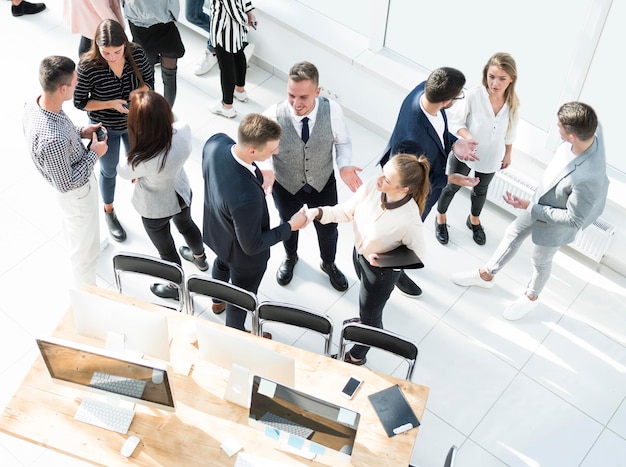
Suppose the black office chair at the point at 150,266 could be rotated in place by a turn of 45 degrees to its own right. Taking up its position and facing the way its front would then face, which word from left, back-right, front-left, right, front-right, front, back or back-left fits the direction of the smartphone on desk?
back-left

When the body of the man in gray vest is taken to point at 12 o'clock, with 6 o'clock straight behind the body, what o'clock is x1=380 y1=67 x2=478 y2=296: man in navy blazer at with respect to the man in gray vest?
The man in navy blazer is roughly at 9 o'clock from the man in gray vest.

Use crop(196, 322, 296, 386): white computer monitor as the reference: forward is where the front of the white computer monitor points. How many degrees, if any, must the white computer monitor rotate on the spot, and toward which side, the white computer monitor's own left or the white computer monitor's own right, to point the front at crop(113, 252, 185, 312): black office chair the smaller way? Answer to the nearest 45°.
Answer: approximately 90° to the white computer monitor's own left

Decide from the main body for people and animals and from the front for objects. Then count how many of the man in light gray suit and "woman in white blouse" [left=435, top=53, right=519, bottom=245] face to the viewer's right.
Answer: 0

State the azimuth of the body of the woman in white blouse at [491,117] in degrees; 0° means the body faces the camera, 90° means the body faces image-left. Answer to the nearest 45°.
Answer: approximately 0°

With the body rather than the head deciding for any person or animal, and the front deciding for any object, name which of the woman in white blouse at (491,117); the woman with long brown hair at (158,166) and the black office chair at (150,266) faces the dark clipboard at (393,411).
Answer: the woman in white blouse

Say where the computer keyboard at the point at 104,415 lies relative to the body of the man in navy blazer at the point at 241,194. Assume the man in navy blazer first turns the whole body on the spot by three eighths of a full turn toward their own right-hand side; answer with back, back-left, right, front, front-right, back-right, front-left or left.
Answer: front

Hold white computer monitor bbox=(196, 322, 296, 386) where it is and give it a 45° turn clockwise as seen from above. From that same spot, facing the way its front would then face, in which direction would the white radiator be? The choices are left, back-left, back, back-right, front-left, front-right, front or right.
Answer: front-left

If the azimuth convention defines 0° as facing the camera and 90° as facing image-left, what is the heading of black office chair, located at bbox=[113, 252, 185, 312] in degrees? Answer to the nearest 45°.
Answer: approximately 45°

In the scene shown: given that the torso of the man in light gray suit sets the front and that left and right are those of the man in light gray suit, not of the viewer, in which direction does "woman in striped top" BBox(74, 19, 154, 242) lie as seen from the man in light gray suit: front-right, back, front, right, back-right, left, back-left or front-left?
front

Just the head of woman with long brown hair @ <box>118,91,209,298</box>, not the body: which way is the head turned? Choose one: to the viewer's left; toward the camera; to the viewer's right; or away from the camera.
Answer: away from the camera

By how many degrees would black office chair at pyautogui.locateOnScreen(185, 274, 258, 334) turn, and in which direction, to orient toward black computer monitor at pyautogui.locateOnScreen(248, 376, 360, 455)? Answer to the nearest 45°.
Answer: approximately 45° to its left

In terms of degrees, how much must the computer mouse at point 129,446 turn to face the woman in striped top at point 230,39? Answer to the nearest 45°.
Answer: approximately 45° to its left

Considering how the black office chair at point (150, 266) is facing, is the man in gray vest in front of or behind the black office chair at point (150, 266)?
behind

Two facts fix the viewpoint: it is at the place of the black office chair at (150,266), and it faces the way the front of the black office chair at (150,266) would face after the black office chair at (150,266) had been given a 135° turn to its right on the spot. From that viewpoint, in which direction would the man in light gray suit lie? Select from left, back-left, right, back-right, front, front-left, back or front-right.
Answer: right
